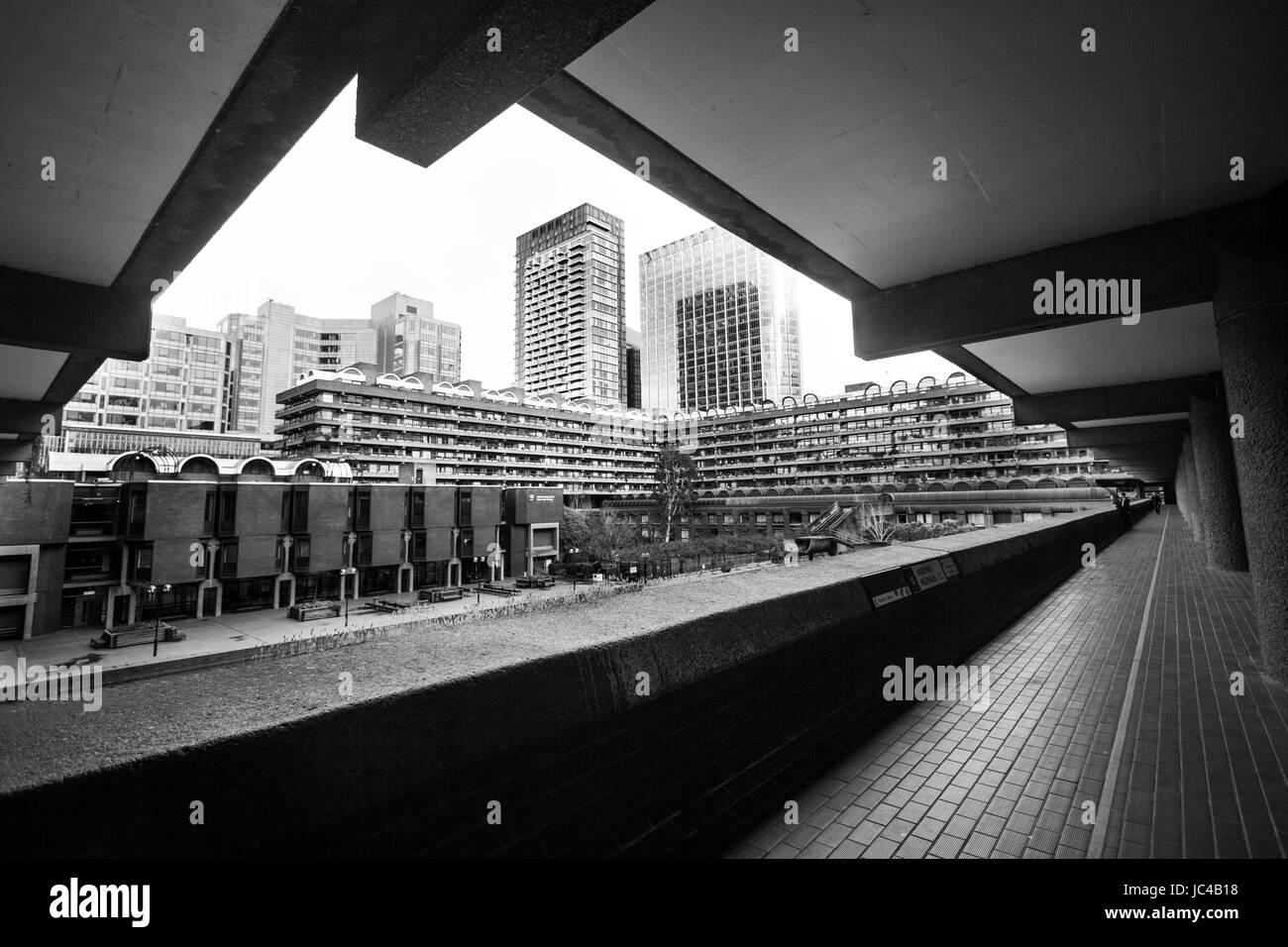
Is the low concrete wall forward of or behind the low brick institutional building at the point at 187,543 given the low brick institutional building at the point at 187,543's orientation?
forward

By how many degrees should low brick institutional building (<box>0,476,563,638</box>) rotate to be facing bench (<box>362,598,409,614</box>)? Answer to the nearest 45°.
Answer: approximately 45° to its left

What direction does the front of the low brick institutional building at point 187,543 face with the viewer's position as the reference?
facing the viewer and to the right of the viewer

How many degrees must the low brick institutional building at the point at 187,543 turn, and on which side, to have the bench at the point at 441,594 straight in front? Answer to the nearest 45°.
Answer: approximately 45° to its left

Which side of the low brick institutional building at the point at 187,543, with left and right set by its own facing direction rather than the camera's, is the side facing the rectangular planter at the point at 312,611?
front

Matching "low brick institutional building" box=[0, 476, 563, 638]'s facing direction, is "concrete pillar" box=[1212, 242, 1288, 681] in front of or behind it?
in front
